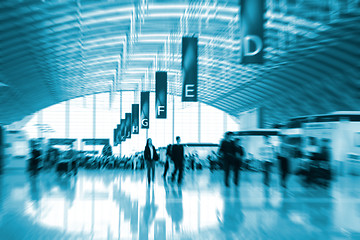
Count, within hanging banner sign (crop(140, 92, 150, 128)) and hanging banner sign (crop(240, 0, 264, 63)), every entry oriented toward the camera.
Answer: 2

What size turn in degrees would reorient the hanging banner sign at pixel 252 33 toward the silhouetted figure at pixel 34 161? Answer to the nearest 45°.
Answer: approximately 90° to its right

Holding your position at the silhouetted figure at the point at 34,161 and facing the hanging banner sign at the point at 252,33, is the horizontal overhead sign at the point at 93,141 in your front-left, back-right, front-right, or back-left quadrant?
back-left

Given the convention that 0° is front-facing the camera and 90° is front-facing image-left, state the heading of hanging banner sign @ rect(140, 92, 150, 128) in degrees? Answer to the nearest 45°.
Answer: approximately 0°

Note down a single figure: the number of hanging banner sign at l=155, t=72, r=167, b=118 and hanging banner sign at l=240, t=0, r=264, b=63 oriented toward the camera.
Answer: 2

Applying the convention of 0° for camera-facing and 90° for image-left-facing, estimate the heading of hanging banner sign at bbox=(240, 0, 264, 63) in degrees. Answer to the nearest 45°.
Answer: approximately 0°

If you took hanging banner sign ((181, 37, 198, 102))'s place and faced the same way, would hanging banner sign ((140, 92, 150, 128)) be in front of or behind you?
behind

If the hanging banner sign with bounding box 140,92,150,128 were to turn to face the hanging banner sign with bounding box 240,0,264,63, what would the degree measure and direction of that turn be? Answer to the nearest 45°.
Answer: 0° — it already faces it

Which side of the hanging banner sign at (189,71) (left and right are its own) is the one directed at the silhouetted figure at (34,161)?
right

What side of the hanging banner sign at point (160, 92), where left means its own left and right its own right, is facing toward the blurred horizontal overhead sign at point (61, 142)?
right
